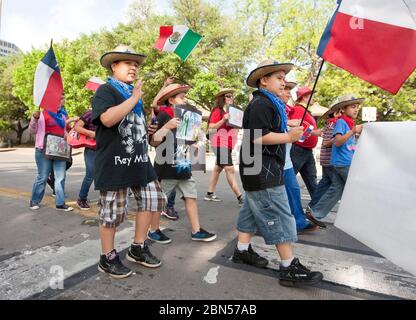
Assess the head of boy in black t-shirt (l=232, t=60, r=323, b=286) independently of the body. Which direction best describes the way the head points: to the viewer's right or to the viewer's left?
to the viewer's right

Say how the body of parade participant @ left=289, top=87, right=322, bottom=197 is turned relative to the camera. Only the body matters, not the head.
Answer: to the viewer's right

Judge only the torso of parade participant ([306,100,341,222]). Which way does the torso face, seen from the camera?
to the viewer's right

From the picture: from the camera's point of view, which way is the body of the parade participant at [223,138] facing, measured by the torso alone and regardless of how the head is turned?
to the viewer's right
